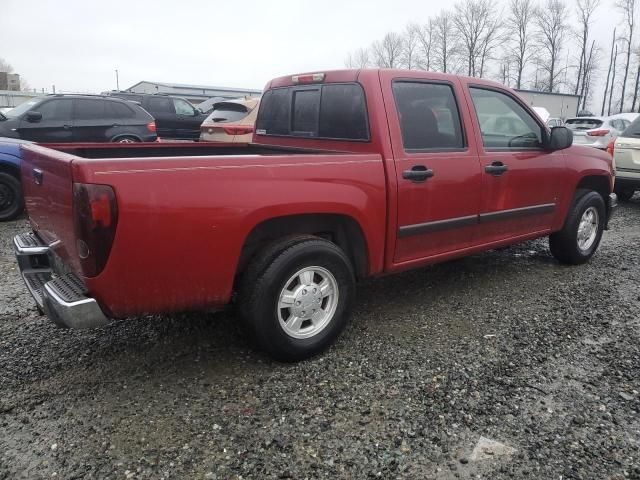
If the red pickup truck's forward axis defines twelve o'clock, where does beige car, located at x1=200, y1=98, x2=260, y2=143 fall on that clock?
The beige car is roughly at 10 o'clock from the red pickup truck.

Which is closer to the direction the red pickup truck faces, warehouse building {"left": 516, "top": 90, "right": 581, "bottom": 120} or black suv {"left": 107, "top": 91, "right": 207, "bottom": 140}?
the warehouse building

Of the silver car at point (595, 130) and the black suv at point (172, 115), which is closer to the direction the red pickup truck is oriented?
the silver car

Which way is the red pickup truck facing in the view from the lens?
facing away from the viewer and to the right of the viewer

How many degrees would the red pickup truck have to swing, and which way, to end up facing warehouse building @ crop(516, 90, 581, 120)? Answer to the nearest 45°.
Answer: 0° — it already faces it

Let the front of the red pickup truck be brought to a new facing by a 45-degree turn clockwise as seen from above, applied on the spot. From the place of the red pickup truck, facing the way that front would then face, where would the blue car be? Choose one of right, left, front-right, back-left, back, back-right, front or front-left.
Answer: back-left

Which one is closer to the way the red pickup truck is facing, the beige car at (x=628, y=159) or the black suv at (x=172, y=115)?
the beige car

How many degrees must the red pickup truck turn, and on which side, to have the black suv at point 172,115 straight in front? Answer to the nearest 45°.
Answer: approximately 45° to its left

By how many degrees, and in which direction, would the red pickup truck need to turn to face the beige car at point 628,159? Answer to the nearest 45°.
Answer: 0° — it already faces it

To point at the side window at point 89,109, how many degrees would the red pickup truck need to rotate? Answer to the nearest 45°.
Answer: approximately 90° to its left
